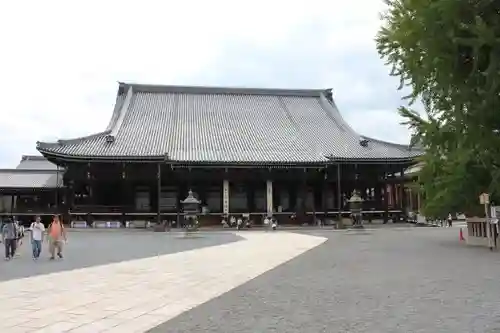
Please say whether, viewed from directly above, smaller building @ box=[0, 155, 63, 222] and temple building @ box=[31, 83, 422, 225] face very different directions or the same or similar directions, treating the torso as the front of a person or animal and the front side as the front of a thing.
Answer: same or similar directions

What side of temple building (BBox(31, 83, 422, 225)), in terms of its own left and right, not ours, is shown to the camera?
front

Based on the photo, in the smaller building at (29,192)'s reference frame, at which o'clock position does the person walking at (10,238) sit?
The person walking is roughly at 12 o'clock from the smaller building.

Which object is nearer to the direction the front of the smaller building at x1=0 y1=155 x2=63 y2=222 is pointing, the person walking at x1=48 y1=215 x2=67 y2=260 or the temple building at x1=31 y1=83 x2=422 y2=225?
the person walking

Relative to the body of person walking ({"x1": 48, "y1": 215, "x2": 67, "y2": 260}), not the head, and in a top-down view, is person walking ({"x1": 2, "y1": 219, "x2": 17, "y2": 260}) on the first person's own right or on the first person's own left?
on the first person's own right

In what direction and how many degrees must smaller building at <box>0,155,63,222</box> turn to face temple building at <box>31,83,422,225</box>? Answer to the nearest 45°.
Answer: approximately 45° to its left

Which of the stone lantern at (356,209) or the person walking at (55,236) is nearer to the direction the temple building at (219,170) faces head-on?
the person walking

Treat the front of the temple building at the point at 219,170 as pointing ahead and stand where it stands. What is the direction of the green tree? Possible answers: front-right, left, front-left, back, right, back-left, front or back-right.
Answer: front

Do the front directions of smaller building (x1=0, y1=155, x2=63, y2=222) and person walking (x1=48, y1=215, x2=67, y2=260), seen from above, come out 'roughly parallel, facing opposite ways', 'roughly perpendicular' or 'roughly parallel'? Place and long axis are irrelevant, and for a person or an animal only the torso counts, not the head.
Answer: roughly parallel

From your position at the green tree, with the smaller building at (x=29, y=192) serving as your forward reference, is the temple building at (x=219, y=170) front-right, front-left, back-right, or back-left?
front-right

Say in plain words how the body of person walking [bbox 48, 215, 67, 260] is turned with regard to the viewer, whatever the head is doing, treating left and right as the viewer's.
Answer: facing the viewer

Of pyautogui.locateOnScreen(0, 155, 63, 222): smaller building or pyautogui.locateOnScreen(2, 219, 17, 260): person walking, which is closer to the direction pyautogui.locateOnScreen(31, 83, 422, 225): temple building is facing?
the person walking

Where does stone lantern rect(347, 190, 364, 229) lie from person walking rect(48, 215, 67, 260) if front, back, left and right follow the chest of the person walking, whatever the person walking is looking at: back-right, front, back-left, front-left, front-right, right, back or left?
back-left

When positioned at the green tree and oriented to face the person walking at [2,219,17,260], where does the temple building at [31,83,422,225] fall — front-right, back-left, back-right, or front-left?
front-right

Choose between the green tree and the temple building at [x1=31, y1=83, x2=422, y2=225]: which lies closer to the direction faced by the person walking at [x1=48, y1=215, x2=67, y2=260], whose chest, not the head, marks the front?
the green tree

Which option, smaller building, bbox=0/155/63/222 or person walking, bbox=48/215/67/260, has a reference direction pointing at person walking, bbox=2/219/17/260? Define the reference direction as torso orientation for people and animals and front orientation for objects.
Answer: the smaller building
